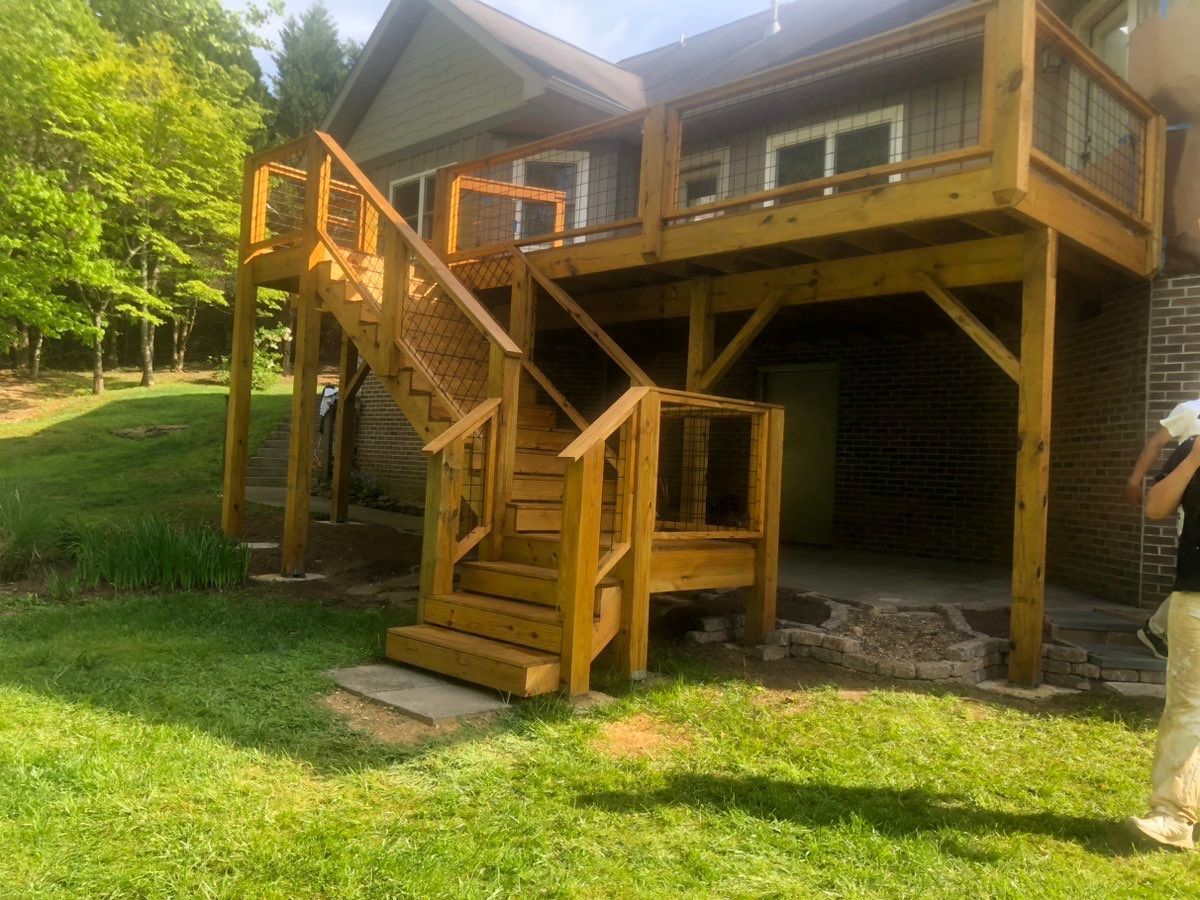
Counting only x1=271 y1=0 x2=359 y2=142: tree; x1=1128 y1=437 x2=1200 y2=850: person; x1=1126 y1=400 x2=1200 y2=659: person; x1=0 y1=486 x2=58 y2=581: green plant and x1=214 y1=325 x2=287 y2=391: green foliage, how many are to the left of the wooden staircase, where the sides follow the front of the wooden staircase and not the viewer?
2

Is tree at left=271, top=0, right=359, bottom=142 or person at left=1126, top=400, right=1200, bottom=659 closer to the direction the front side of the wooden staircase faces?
the person

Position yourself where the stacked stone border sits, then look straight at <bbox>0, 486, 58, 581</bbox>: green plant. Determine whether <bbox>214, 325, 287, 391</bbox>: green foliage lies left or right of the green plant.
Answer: right

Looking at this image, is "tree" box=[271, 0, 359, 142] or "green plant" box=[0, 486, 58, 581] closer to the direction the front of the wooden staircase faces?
the green plant

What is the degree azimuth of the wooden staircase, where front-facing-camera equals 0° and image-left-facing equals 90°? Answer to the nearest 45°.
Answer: approximately 45°

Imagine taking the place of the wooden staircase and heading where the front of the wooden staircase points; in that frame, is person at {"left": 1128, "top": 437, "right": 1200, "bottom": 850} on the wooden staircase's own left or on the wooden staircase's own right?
on the wooden staircase's own left

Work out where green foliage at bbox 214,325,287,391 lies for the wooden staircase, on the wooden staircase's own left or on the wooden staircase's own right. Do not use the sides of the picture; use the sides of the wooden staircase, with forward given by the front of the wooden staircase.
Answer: on the wooden staircase's own right

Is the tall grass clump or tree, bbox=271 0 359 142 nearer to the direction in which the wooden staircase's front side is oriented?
the tall grass clump

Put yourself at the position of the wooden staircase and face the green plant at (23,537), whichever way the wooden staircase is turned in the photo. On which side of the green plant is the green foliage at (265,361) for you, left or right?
right

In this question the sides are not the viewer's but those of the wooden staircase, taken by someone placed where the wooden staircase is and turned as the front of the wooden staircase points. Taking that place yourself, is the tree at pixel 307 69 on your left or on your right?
on your right

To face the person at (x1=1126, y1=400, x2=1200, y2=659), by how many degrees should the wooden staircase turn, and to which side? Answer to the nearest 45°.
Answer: approximately 90° to its left

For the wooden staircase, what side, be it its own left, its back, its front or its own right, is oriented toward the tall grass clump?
right

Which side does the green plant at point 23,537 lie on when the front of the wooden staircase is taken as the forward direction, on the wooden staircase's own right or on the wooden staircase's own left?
on the wooden staircase's own right
